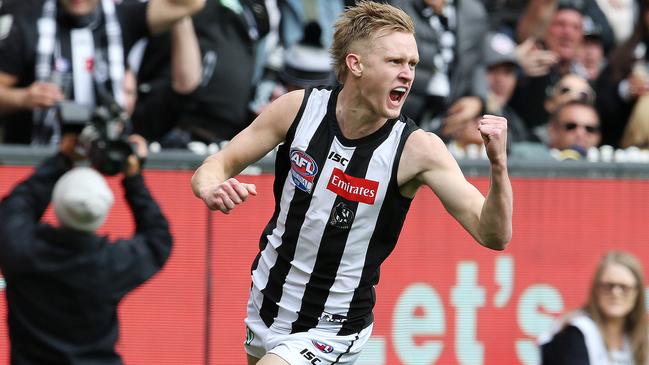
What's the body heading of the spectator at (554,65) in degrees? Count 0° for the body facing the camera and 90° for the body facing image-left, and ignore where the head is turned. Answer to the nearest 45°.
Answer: approximately 0°

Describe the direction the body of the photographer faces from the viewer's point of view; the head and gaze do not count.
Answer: away from the camera

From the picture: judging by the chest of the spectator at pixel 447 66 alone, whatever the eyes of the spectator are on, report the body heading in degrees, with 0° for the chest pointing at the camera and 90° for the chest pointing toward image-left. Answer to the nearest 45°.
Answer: approximately 0°

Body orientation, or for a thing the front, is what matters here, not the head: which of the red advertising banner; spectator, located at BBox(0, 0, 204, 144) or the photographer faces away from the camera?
the photographer

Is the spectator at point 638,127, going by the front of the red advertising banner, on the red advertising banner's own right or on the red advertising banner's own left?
on the red advertising banner's own left

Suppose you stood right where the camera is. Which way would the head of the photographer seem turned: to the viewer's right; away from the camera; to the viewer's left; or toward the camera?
away from the camera

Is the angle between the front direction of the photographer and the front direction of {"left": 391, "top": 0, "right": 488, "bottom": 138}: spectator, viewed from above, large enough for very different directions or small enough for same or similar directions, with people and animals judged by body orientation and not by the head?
very different directions

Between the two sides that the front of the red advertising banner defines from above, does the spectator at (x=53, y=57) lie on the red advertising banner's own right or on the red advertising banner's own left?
on the red advertising banner's own right
